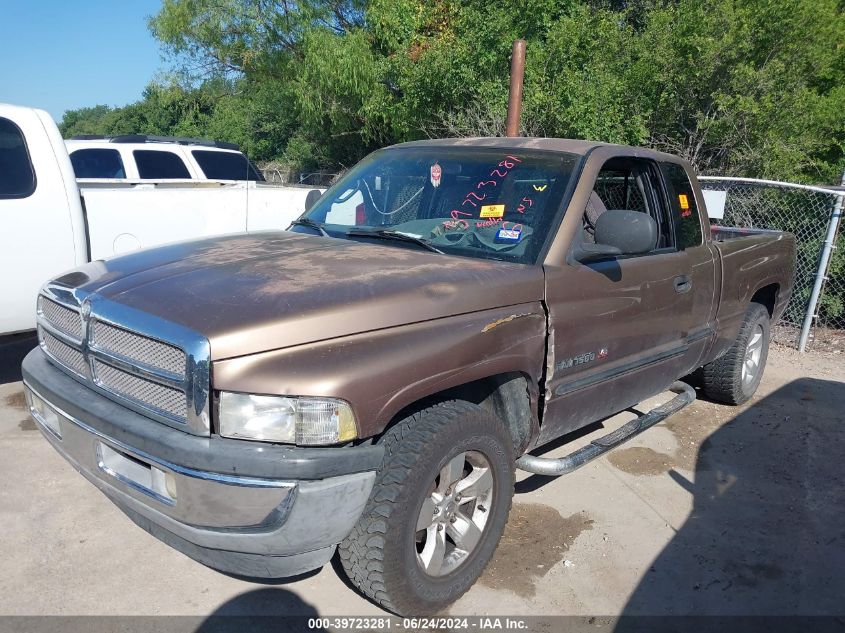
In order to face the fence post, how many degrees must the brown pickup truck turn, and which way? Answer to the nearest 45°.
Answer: approximately 180°

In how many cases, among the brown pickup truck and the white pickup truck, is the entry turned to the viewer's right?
0

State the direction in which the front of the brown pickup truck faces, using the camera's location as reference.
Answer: facing the viewer and to the left of the viewer

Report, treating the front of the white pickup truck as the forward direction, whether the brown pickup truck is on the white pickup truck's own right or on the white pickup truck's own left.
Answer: on the white pickup truck's own left

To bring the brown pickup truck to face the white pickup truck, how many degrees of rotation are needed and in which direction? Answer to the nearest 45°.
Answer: approximately 90° to its right

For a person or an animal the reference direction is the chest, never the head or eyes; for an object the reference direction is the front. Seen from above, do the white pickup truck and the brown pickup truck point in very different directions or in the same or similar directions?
same or similar directions

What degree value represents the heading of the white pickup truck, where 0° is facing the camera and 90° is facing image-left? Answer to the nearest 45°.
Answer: approximately 45°

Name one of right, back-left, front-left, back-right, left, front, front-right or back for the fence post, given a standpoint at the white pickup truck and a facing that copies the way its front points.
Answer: back-left

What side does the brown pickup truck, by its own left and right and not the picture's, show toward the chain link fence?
back

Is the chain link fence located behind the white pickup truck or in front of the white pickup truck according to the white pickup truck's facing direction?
behind
